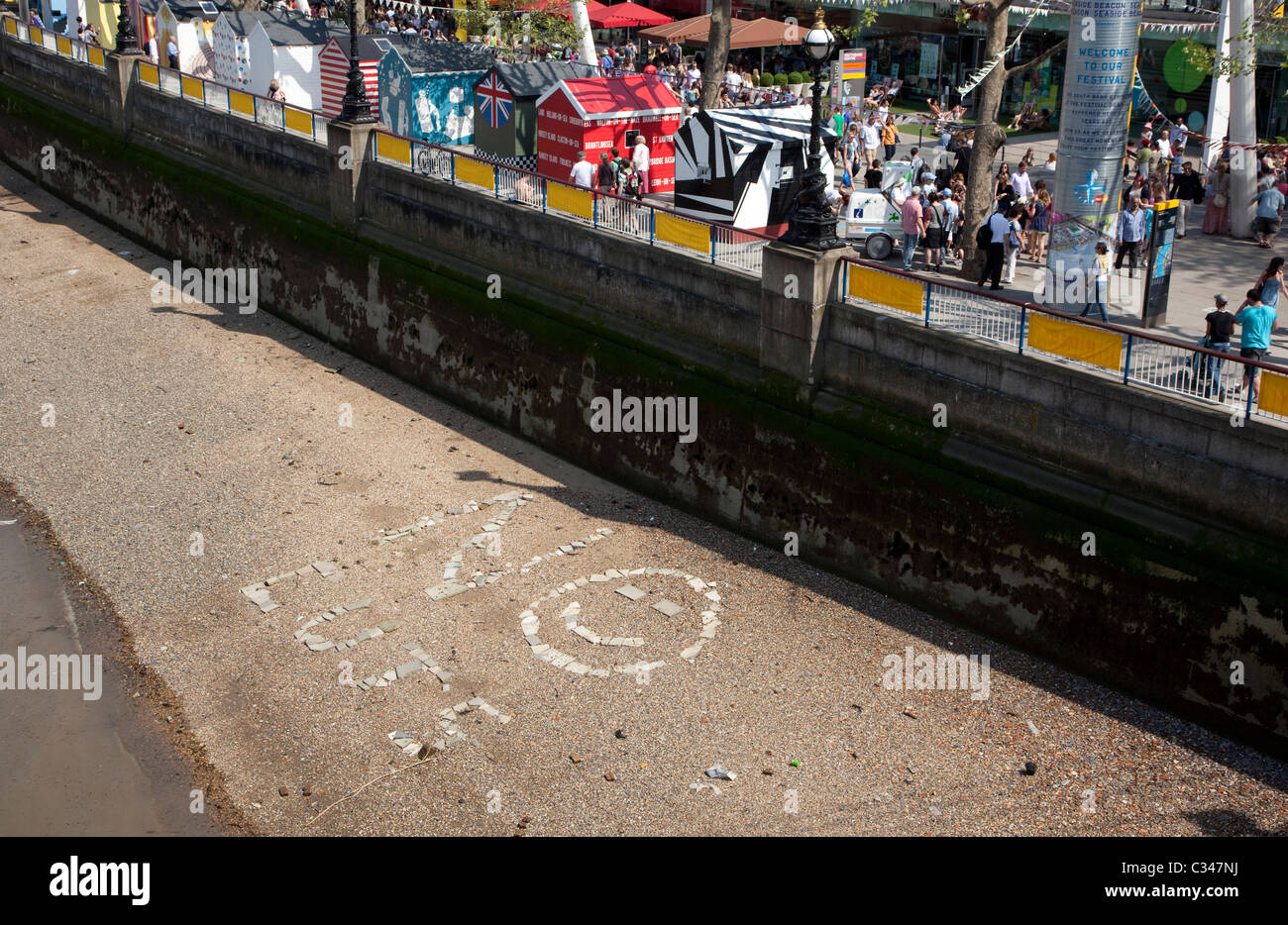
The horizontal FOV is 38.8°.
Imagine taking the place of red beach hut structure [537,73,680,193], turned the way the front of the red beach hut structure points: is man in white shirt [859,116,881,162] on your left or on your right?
on your left

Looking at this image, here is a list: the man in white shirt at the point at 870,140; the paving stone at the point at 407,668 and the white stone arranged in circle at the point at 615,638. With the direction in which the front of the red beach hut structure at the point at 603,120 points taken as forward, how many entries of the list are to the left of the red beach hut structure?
1

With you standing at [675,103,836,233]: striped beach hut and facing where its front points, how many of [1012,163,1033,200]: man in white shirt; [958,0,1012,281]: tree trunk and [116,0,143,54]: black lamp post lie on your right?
1

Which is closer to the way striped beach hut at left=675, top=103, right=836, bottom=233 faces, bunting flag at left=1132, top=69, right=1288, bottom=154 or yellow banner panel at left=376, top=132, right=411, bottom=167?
the yellow banner panel

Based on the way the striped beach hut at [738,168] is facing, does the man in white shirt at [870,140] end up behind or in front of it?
behind

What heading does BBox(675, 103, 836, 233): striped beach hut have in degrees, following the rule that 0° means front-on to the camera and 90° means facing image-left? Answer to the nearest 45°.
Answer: approximately 45°

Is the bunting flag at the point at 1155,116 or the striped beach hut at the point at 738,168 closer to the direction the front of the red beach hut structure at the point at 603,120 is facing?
the striped beach hut

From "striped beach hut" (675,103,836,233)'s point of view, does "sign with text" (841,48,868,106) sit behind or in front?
behind

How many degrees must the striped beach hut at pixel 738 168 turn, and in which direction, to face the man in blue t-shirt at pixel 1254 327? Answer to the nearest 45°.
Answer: approximately 90° to its left
